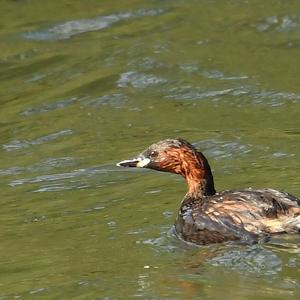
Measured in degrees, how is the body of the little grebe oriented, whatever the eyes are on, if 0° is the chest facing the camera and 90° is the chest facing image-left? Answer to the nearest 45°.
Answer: approximately 90°
